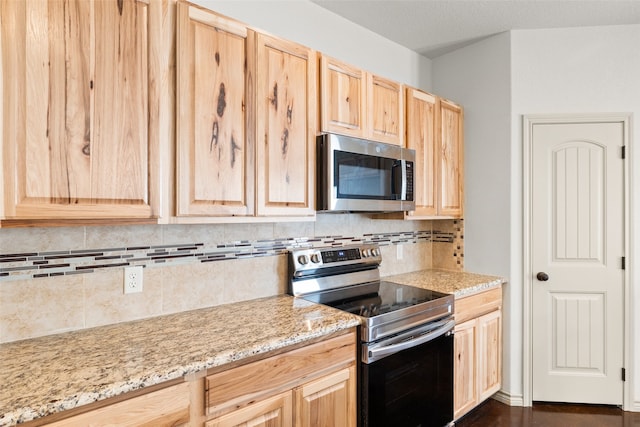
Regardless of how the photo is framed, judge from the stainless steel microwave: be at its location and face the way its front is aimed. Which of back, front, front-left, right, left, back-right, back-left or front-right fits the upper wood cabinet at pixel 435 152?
left

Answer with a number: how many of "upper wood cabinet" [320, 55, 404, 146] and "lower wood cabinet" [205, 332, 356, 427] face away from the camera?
0

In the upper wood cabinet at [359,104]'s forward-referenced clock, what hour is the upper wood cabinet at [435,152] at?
the upper wood cabinet at [435,152] is roughly at 9 o'clock from the upper wood cabinet at [359,104].

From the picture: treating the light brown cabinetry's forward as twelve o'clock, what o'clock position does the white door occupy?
The white door is roughly at 10 o'clock from the light brown cabinetry.

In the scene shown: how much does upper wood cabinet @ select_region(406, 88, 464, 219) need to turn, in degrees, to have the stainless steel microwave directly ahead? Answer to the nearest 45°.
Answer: approximately 90° to its right

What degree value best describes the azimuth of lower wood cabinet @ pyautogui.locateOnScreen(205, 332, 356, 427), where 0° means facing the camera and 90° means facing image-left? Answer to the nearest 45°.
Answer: approximately 315°
